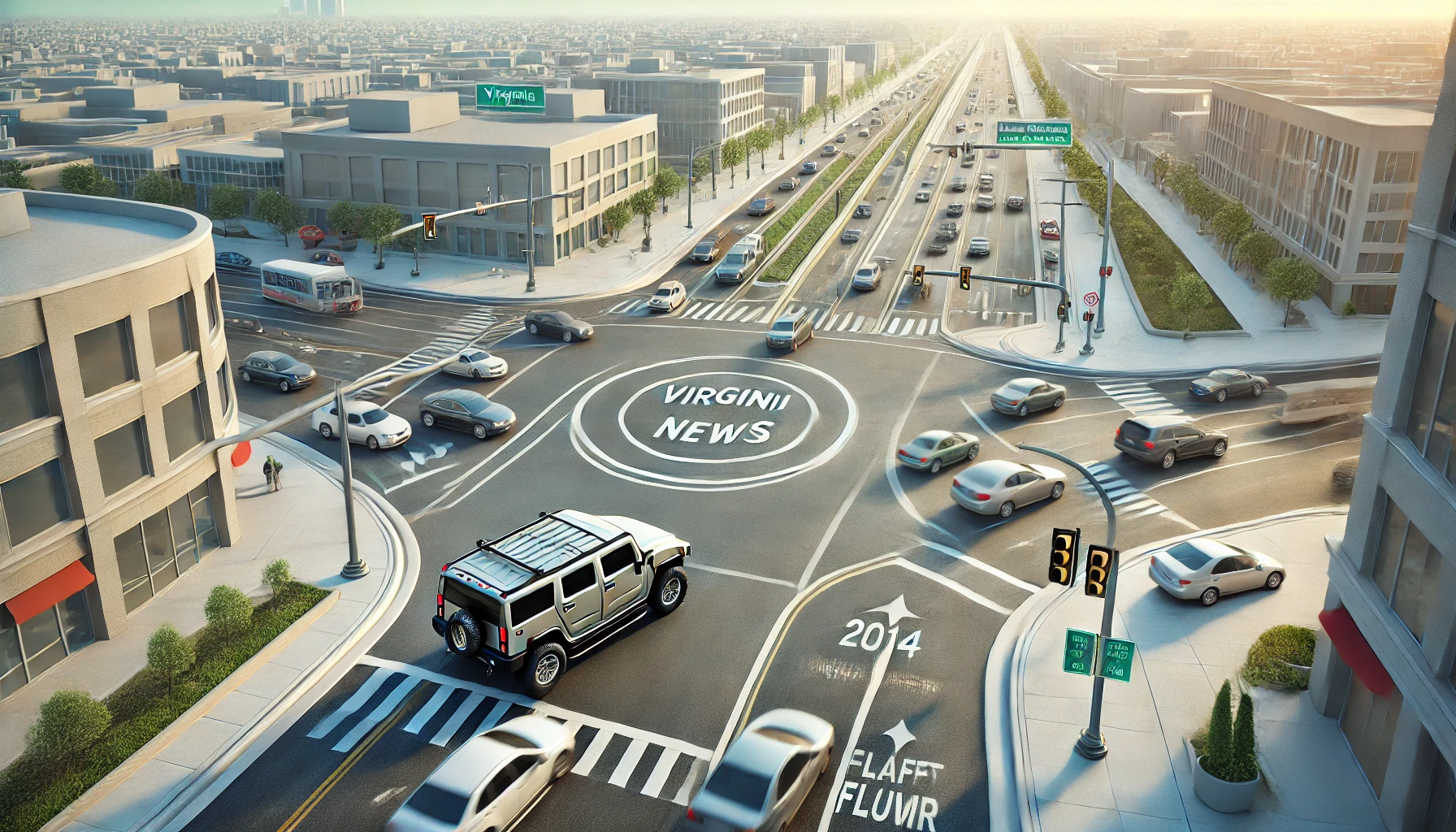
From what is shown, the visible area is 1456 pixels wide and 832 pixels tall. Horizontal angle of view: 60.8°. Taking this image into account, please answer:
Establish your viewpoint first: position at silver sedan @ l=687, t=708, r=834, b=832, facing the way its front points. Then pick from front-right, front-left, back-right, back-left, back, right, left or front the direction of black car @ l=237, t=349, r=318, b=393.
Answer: left

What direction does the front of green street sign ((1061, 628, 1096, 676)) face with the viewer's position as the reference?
facing the viewer

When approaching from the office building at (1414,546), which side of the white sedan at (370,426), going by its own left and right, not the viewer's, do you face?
front

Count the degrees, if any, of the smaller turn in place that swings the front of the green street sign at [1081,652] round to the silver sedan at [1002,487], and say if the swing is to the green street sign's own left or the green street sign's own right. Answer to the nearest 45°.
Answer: approximately 180°

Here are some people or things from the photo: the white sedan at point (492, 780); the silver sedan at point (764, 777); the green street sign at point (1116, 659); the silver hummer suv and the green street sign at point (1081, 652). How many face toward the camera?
2

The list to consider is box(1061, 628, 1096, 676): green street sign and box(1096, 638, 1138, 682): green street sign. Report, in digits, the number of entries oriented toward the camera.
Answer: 2

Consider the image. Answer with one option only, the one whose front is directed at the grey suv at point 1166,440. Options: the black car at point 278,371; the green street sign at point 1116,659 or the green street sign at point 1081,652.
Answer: the black car

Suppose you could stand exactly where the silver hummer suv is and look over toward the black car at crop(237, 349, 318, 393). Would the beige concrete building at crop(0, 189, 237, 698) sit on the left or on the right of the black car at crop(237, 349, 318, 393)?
left

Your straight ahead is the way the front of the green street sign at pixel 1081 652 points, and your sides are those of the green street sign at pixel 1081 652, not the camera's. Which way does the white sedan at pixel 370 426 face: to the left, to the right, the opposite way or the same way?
to the left

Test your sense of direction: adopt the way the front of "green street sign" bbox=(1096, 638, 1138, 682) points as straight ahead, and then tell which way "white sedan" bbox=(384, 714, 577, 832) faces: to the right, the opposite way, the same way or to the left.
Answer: the opposite way

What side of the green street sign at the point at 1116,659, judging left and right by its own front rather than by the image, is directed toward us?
front

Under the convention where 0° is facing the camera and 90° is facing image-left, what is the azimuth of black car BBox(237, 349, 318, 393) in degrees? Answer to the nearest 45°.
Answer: approximately 315°

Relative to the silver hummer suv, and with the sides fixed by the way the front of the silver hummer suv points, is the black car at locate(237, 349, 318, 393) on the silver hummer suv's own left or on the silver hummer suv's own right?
on the silver hummer suv's own left

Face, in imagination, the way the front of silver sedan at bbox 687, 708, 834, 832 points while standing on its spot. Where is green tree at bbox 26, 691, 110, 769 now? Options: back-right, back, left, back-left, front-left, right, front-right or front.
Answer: back-left

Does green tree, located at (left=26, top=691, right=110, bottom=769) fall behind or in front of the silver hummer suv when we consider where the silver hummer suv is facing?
behind

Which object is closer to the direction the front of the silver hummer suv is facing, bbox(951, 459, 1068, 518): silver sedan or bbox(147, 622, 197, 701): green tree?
the silver sedan

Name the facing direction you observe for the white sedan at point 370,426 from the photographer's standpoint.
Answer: facing the viewer and to the right of the viewer

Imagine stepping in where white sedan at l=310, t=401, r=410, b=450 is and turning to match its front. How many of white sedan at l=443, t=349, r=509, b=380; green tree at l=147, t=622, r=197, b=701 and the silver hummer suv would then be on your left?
1

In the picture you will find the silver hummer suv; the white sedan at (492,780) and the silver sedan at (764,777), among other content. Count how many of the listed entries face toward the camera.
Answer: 0
